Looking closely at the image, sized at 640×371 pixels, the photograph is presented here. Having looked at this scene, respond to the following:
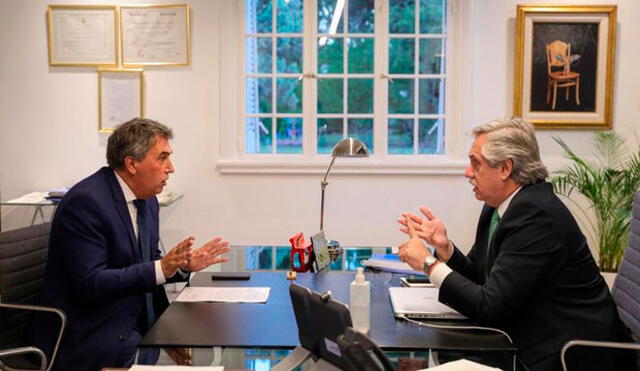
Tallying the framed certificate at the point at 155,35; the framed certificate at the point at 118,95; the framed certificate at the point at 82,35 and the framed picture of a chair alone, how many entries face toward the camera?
4

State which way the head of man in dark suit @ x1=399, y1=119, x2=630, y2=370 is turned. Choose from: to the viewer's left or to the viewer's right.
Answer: to the viewer's left

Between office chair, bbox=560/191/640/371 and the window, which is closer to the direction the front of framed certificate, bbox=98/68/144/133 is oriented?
the office chair

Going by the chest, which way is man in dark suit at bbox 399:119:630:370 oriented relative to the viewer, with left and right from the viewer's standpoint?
facing to the left of the viewer

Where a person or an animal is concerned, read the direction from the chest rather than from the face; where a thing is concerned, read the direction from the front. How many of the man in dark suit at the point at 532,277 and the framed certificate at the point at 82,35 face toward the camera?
1

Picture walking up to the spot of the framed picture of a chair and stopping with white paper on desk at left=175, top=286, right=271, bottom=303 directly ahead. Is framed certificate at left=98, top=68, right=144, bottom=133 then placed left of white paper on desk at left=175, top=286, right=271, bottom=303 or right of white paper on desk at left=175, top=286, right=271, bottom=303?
right

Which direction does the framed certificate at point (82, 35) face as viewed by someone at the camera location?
facing the viewer

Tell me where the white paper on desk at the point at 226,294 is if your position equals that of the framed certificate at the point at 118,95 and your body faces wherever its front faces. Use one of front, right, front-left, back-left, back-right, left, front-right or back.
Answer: front

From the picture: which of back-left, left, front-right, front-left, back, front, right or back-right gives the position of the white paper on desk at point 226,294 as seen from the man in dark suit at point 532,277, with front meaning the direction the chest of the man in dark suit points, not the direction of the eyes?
front

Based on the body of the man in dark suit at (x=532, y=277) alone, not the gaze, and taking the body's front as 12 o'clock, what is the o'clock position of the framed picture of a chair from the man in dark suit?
The framed picture of a chair is roughly at 3 o'clock from the man in dark suit.

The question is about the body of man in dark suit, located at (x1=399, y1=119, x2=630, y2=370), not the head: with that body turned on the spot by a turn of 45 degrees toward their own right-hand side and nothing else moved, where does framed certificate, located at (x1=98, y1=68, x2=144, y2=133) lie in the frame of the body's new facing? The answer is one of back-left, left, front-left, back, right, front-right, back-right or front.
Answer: front

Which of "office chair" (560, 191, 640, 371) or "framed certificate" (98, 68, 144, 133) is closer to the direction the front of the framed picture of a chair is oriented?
the office chair

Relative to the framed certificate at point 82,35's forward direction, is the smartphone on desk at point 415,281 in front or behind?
in front

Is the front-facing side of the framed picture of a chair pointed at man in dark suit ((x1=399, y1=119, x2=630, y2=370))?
yes

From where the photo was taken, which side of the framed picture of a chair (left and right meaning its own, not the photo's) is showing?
front

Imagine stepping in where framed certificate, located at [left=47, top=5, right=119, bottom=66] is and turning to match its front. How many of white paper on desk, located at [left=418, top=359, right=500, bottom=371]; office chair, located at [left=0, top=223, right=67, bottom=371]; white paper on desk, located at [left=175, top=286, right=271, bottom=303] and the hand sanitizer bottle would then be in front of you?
4

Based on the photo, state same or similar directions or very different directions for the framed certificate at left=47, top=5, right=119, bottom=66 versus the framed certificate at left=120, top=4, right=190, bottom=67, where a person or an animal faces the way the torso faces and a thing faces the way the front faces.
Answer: same or similar directions

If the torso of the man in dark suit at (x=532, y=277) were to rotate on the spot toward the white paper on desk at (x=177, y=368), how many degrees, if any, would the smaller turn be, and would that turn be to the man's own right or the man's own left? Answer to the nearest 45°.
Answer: approximately 45° to the man's own left

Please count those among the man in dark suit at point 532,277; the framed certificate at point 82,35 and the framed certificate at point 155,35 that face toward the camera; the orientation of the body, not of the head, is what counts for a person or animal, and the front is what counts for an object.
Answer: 2

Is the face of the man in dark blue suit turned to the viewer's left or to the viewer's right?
to the viewer's right
